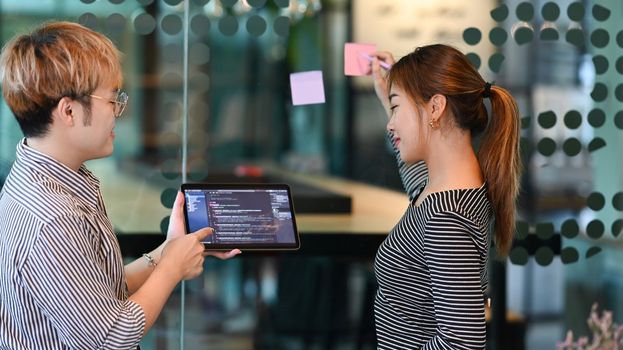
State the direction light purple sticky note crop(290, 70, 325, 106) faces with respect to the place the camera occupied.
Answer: facing the viewer

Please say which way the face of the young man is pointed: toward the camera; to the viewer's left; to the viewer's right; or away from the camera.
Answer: to the viewer's right

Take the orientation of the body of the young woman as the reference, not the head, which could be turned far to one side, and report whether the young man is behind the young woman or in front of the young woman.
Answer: in front

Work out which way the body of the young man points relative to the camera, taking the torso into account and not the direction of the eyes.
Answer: to the viewer's right

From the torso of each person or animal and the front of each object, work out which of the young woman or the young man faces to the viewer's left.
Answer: the young woman

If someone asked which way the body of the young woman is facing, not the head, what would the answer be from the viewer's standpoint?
to the viewer's left

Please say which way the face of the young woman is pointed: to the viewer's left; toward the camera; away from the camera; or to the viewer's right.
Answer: to the viewer's left
